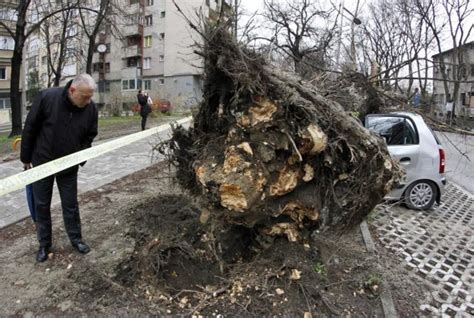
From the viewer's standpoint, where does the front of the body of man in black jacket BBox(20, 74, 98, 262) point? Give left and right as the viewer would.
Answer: facing the viewer and to the right of the viewer

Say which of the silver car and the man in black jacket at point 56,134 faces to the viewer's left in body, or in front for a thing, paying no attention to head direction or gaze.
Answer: the silver car

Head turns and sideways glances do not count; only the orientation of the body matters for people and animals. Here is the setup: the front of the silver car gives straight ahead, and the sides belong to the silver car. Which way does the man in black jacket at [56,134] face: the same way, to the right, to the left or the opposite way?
the opposite way

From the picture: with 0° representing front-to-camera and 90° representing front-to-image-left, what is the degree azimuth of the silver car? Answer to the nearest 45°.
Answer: approximately 90°

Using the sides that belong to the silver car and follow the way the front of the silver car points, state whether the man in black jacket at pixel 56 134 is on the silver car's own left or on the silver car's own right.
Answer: on the silver car's own left

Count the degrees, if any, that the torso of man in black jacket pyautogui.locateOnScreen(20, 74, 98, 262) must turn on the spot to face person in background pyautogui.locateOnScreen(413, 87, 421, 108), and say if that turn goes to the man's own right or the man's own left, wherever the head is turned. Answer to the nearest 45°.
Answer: approximately 45° to the man's own left

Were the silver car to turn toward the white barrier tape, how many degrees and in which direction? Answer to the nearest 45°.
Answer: approximately 45° to its left

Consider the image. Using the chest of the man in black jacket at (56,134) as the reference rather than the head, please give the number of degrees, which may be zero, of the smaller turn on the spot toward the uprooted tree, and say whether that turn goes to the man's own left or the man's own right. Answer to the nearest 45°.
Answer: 0° — they already face it

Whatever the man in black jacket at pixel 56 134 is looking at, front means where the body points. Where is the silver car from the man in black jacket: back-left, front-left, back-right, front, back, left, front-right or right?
front-left
